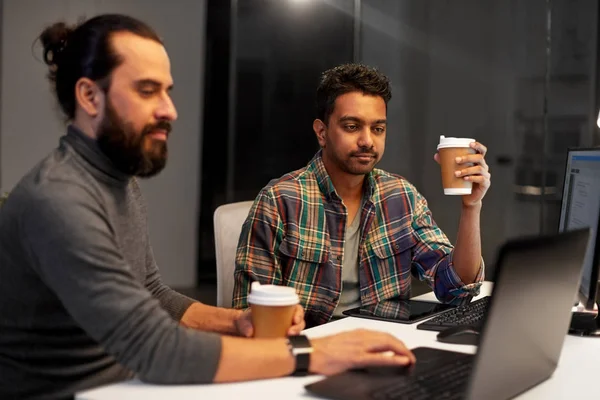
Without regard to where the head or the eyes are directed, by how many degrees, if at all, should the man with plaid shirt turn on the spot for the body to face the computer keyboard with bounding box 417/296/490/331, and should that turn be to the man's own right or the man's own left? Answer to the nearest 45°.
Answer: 0° — they already face it

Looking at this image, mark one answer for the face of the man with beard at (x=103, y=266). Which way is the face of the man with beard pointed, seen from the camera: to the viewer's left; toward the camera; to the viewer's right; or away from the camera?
to the viewer's right

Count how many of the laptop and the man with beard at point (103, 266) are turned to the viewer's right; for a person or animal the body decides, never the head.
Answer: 1

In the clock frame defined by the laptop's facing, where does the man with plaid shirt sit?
The man with plaid shirt is roughly at 1 o'clock from the laptop.

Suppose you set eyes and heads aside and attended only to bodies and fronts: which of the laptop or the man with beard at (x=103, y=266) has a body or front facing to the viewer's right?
the man with beard

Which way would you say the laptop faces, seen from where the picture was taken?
facing away from the viewer and to the left of the viewer

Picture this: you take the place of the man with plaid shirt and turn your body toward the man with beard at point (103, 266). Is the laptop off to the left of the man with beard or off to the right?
left

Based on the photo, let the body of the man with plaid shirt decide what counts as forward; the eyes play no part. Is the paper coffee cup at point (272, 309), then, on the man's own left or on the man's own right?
on the man's own right

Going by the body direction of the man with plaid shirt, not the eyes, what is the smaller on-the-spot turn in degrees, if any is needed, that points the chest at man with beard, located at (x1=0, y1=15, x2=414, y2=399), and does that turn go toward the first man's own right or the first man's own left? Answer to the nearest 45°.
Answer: approximately 90° to the first man's own right

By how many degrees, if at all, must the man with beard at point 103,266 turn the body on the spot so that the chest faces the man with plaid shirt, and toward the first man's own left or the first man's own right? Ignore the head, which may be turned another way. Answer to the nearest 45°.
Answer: approximately 45° to the first man's own left

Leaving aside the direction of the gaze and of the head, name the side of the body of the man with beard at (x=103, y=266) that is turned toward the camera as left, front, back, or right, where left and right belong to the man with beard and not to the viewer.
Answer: right
